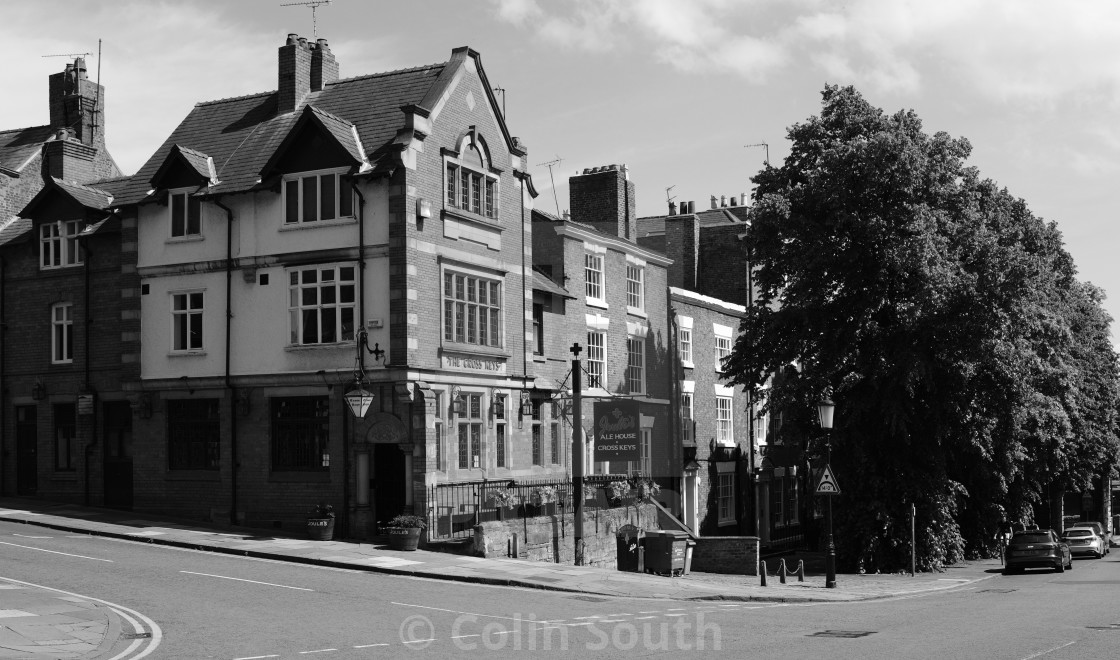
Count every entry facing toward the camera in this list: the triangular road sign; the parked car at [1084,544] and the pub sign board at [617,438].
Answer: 2

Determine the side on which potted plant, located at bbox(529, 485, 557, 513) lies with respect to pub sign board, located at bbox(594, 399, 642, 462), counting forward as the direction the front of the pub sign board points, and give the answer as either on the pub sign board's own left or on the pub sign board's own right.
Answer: on the pub sign board's own right

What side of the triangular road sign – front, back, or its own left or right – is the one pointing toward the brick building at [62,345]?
right

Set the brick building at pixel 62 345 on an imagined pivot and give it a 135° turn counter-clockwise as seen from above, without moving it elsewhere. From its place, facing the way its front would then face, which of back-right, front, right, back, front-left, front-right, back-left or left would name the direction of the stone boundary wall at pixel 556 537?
front-right

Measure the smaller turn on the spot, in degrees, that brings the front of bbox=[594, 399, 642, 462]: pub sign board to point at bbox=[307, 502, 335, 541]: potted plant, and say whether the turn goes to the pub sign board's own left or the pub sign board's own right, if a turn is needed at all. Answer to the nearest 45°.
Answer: approximately 45° to the pub sign board's own right

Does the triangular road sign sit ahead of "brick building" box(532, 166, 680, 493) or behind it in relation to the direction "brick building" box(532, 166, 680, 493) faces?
ahead

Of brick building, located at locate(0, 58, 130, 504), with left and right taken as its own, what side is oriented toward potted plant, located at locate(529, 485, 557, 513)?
left
